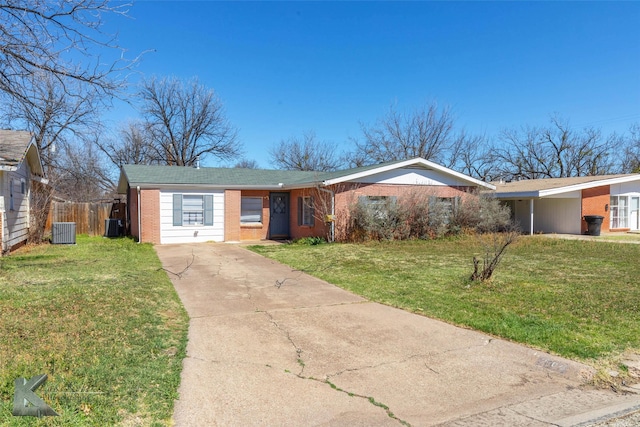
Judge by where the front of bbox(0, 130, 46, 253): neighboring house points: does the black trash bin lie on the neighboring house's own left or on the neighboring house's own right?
on the neighboring house's own left

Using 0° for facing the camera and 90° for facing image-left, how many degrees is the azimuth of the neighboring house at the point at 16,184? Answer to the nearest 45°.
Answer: approximately 0°

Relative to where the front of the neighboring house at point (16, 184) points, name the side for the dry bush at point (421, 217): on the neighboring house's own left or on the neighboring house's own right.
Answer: on the neighboring house's own left

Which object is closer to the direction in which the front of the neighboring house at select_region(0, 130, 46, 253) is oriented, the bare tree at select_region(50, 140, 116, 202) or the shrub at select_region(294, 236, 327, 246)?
the shrub

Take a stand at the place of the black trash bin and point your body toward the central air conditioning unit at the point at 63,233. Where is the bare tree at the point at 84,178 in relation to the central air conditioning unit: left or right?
right

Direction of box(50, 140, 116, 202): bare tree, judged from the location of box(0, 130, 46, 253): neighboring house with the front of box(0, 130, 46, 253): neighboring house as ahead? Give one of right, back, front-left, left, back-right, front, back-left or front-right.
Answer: back

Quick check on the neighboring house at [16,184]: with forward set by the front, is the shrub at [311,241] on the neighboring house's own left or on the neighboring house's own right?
on the neighboring house's own left

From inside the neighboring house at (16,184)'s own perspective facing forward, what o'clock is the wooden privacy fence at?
The wooden privacy fence is roughly at 7 o'clock from the neighboring house.

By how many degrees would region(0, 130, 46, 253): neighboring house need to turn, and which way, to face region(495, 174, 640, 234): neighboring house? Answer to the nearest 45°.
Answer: approximately 90° to its left
